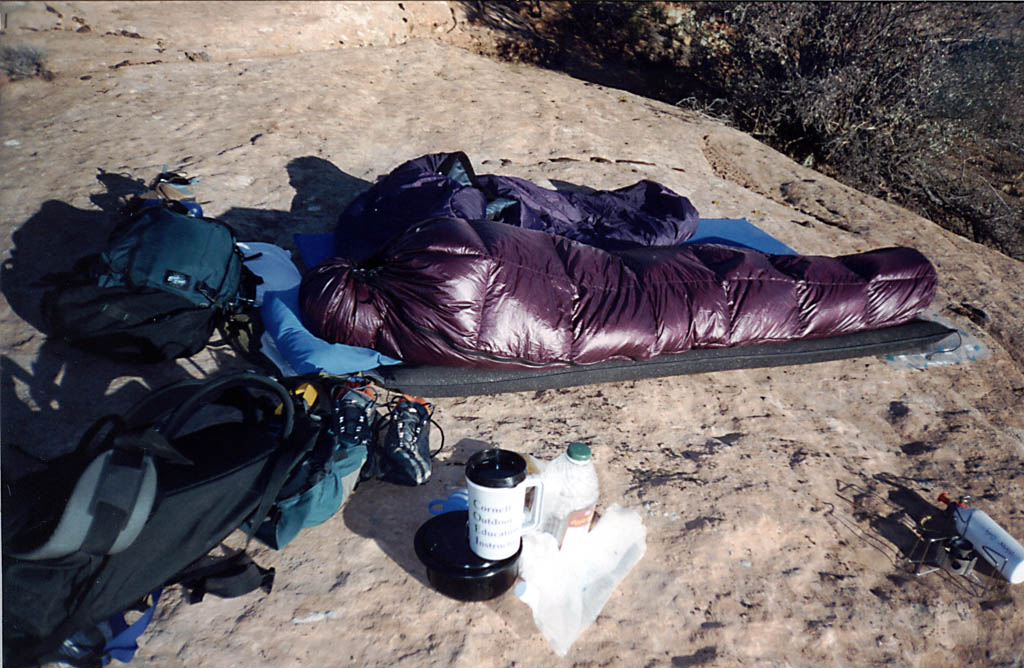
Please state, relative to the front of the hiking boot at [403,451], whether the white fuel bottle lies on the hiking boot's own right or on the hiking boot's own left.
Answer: on the hiking boot's own left

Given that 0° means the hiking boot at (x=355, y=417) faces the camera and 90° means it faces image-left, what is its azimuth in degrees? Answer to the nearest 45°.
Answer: approximately 0°

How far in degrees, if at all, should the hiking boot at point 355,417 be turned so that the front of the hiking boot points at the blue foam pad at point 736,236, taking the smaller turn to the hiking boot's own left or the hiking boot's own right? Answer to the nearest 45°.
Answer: approximately 135° to the hiking boot's own left

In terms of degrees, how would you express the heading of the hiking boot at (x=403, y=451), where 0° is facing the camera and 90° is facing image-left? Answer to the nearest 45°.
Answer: approximately 0°

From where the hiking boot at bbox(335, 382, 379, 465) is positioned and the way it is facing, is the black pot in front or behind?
in front

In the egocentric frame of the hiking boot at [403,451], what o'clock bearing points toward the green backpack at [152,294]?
The green backpack is roughly at 4 o'clock from the hiking boot.

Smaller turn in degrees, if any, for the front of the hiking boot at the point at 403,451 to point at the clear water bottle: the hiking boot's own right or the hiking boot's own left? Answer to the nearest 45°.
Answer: approximately 45° to the hiking boot's own left

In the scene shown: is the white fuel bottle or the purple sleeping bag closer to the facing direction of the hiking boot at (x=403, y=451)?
the white fuel bottle

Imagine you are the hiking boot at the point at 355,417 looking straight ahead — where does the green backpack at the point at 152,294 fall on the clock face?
The green backpack is roughly at 4 o'clock from the hiking boot.

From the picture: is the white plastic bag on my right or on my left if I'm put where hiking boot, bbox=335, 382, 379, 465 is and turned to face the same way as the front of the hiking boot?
on my left

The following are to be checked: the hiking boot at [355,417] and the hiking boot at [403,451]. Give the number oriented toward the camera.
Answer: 2
